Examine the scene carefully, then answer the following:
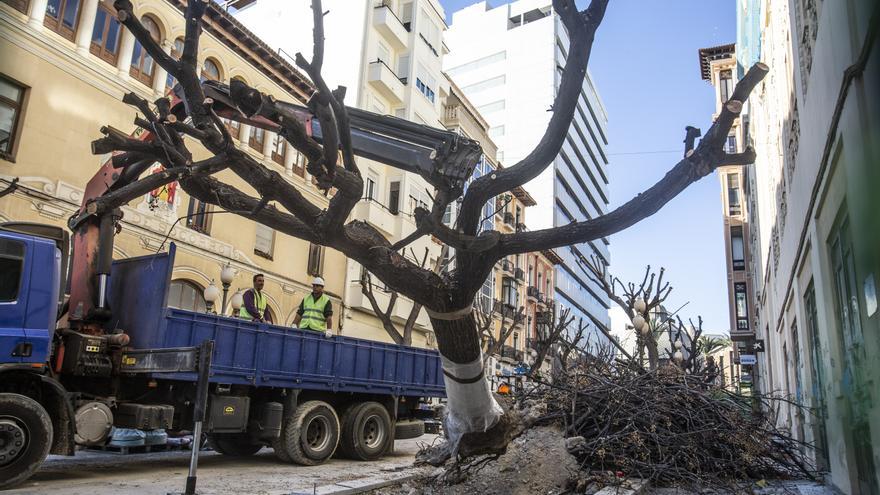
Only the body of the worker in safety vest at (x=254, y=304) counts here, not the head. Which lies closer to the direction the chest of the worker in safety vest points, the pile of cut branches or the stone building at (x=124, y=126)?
the pile of cut branches

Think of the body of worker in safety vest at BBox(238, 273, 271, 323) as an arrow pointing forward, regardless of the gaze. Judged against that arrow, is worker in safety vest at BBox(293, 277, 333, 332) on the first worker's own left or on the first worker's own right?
on the first worker's own left

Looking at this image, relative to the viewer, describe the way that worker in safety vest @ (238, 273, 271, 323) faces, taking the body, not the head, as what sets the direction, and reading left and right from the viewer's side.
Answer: facing the viewer and to the right of the viewer

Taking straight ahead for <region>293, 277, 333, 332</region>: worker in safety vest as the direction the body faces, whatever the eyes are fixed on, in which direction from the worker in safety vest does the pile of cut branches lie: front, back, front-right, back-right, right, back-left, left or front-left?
front-left

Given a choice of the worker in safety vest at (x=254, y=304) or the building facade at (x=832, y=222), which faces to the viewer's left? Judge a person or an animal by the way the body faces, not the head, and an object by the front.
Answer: the building facade

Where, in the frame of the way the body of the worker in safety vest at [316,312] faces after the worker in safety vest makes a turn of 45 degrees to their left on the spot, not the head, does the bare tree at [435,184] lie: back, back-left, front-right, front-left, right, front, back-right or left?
front-right

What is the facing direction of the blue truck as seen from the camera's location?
facing the viewer and to the left of the viewer

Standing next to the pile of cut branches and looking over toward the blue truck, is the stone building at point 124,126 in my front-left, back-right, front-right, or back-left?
front-right

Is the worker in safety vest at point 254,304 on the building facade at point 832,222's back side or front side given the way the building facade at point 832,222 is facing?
on the front side

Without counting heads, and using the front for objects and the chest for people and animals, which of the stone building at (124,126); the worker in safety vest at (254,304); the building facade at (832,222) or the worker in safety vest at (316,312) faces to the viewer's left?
the building facade

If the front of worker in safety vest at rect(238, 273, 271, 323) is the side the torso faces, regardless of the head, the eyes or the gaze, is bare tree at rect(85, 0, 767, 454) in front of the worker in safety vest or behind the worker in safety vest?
in front

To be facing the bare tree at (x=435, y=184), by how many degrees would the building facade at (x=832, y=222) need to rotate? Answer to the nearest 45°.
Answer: approximately 45° to its left

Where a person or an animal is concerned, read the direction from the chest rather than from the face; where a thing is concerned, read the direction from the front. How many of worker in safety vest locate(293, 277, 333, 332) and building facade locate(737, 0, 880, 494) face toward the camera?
1

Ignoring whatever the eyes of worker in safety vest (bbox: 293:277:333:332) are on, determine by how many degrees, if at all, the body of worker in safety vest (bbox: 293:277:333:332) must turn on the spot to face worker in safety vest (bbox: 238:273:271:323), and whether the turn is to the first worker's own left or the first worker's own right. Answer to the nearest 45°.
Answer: approximately 90° to the first worker's own right

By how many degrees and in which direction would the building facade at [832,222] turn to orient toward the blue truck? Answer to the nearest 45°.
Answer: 0° — it already faces it

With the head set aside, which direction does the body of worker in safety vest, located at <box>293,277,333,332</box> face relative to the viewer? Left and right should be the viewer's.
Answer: facing the viewer

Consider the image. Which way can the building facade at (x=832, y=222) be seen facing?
to the viewer's left
